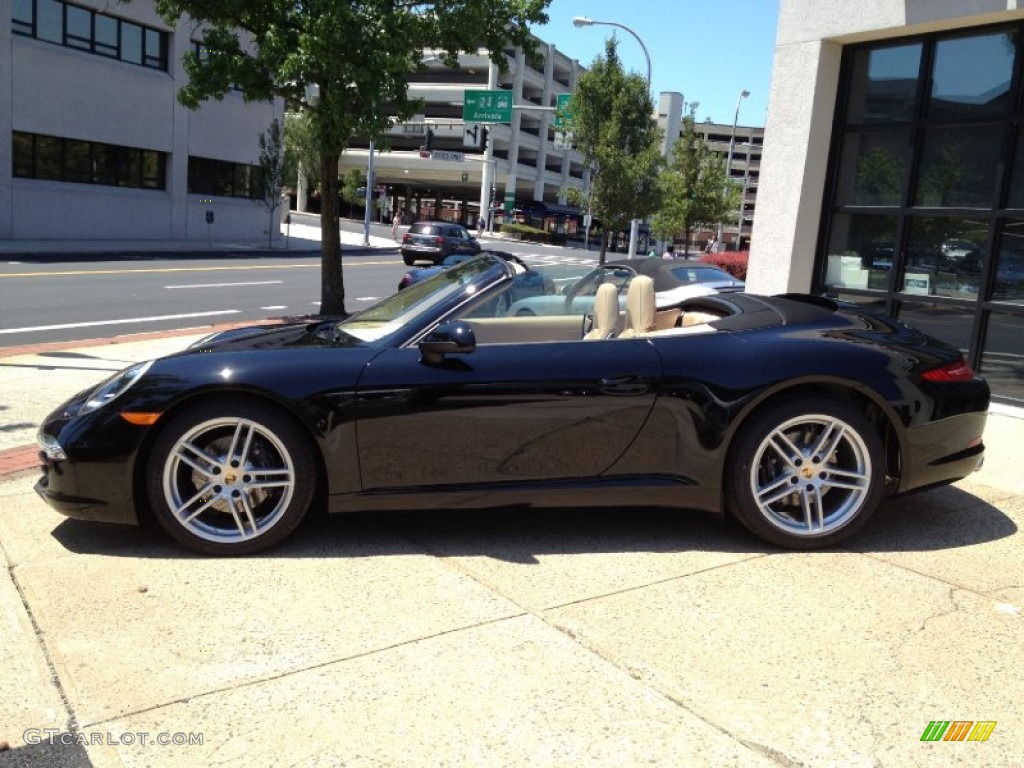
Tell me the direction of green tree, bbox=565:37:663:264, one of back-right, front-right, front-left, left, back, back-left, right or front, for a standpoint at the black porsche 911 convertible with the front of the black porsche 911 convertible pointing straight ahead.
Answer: right

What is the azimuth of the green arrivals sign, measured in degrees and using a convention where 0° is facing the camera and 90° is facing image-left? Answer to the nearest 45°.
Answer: approximately 0°

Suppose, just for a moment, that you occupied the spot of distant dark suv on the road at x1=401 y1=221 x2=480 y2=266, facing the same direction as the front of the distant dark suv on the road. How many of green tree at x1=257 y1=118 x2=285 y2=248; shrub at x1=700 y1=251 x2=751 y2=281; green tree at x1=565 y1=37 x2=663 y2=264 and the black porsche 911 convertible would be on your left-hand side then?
1

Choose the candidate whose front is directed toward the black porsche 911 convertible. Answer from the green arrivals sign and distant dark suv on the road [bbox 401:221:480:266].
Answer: the green arrivals sign

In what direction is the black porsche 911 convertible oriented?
to the viewer's left

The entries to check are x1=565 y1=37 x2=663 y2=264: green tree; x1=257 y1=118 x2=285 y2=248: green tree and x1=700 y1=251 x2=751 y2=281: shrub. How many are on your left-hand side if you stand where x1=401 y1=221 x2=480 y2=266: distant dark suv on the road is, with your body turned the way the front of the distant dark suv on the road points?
1

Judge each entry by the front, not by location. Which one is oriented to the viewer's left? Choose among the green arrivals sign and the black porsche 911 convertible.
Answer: the black porsche 911 convertible

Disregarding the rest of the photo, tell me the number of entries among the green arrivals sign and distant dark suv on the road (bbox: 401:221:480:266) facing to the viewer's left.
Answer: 0

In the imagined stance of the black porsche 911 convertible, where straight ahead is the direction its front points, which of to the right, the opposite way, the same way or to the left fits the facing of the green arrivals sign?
to the left

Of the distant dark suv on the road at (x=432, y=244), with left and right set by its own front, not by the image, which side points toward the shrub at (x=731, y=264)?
right

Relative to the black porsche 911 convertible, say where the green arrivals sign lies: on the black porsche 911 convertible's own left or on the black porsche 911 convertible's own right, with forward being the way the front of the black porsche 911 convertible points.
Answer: on the black porsche 911 convertible's own right

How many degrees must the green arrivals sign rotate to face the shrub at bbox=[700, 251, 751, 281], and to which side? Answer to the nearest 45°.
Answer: approximately 45° to its left

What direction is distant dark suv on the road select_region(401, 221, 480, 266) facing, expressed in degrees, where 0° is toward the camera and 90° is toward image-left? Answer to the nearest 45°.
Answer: approximately 225°
